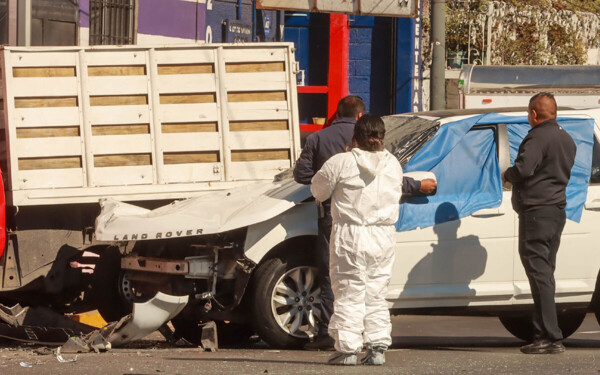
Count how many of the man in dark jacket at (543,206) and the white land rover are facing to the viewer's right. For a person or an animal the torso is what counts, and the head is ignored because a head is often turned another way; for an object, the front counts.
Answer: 0

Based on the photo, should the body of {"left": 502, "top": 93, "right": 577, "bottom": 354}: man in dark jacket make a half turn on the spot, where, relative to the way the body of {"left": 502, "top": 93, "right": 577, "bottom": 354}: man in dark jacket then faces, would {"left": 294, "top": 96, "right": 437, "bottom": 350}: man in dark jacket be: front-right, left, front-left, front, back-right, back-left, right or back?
back-right

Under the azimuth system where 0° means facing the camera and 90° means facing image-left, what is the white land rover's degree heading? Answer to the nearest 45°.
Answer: approximately 45°

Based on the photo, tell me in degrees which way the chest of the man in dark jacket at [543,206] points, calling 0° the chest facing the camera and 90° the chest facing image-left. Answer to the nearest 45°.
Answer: approximately 135°

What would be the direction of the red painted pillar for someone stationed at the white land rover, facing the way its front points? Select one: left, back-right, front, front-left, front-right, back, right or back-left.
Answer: back-right
